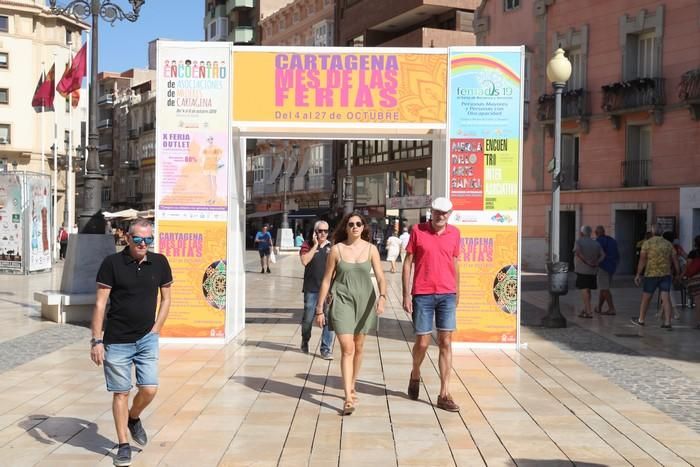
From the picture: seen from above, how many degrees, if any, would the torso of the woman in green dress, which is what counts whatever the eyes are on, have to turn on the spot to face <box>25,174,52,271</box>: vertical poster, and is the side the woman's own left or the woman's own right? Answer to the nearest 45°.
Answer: approximately 135° to the woman's own right

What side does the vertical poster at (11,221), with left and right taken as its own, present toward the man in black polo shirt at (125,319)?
front

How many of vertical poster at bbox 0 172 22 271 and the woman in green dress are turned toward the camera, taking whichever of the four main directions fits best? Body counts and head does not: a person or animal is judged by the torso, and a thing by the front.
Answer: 2

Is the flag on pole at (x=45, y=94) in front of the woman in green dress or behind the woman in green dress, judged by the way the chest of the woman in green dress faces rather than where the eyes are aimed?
behind

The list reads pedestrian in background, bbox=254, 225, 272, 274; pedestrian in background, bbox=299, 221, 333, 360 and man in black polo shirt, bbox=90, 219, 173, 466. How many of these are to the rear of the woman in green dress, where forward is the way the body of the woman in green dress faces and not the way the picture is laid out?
2

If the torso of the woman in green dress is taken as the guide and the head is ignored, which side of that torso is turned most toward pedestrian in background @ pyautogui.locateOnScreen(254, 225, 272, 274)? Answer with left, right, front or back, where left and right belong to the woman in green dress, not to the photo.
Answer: back

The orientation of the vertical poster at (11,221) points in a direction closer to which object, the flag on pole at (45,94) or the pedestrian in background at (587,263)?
the pedestrian in background

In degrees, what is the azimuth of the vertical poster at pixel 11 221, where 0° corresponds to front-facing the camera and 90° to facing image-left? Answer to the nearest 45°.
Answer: approximately 0°

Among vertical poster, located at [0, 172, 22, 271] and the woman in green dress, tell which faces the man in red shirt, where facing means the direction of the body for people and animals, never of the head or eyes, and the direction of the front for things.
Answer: the vertical poster

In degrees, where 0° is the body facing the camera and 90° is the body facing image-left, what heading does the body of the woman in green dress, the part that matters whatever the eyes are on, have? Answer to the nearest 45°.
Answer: approximately 0°

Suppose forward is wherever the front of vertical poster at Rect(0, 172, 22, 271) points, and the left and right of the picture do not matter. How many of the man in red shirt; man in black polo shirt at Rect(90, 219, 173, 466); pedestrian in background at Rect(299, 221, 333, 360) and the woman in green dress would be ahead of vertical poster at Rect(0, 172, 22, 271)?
4

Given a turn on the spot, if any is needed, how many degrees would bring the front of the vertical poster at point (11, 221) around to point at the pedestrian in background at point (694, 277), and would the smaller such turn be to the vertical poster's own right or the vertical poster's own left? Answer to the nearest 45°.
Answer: approximately 45° to the vertical poster's own left
